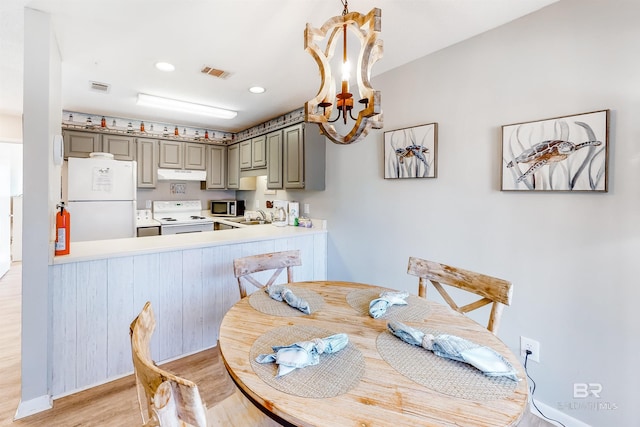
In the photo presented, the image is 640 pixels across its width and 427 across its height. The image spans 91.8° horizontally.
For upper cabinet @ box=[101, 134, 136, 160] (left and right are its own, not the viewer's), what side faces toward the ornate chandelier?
front

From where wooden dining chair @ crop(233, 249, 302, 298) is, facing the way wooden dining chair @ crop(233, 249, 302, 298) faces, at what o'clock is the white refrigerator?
The white refrigerator is roughly at 6 o'clock from the wooden dining chair.

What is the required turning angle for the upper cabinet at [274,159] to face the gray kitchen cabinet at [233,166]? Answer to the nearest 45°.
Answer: approximately 90° to its right

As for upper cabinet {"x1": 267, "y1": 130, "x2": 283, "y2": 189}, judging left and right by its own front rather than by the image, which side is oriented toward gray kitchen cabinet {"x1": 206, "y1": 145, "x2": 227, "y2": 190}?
right

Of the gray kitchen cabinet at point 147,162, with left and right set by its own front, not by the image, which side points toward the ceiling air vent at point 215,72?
front

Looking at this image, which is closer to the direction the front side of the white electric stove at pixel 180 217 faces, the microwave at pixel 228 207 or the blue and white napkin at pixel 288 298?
the blue and white napkin

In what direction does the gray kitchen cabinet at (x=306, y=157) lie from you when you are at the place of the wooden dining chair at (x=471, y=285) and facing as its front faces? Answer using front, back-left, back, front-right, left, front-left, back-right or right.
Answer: right

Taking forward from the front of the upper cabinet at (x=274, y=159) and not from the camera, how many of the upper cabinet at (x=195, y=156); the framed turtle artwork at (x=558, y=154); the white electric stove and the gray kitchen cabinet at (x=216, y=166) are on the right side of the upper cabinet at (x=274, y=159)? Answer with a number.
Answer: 3

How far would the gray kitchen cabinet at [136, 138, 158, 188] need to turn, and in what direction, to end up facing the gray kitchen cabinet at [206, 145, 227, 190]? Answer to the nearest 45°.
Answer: approximately 90° to its left

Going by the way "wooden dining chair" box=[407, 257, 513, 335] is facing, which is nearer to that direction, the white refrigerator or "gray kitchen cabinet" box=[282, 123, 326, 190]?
the white refrigerator
